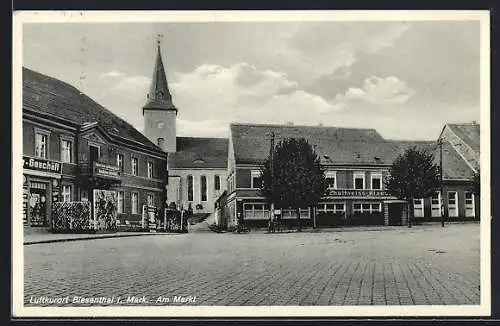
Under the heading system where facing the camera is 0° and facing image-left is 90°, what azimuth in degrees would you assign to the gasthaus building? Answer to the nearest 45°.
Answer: approximately 0°
